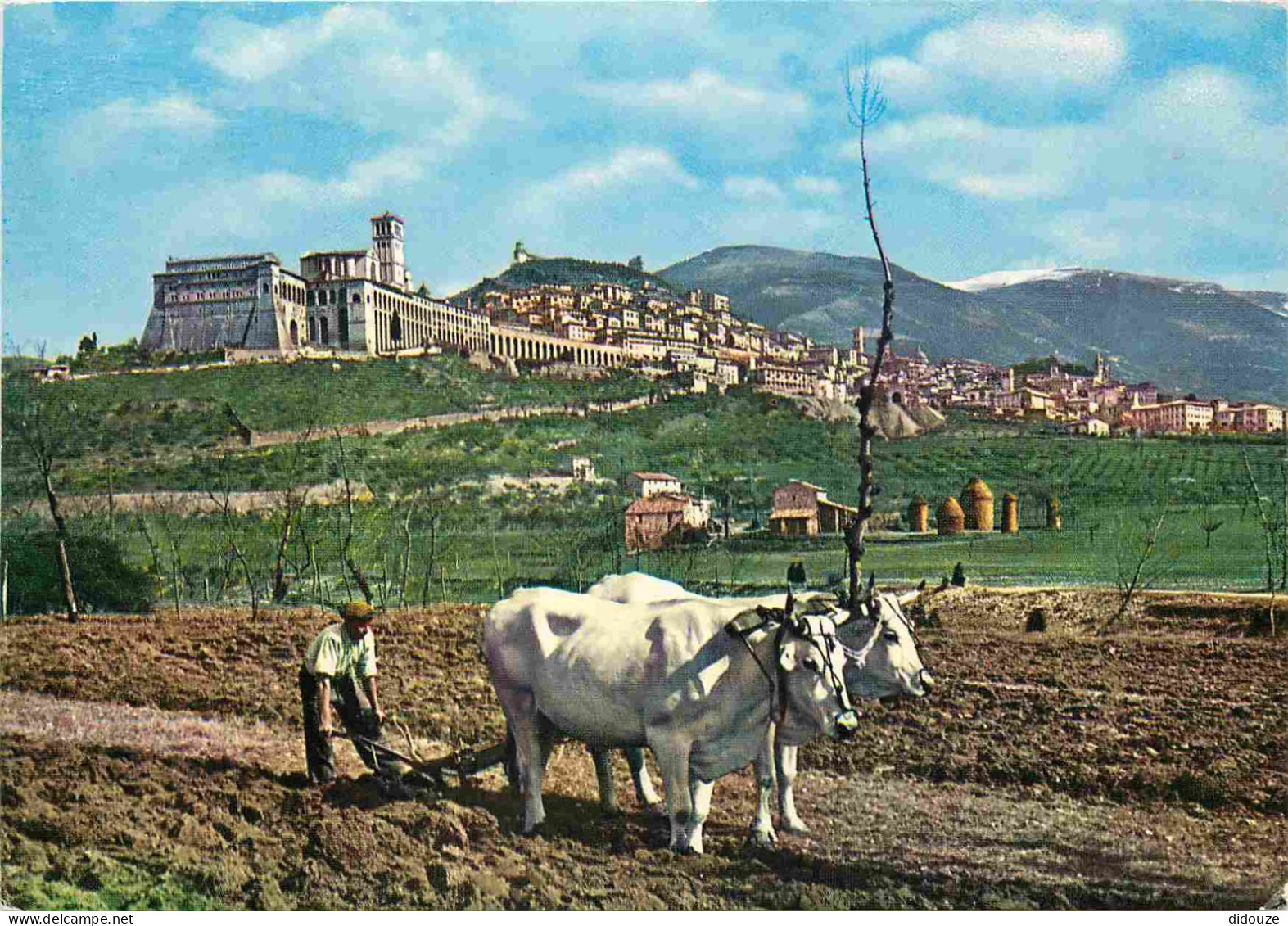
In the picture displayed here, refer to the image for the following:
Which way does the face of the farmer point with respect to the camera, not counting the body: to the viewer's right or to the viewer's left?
to the viewer's right

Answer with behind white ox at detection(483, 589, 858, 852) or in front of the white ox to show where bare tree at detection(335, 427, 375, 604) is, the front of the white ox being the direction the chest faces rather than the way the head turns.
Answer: behind

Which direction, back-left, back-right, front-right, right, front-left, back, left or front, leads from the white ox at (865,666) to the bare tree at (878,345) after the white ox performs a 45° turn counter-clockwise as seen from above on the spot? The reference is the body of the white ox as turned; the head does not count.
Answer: left

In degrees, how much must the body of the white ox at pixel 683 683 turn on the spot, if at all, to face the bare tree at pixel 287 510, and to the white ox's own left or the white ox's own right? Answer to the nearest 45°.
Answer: approximately 180°

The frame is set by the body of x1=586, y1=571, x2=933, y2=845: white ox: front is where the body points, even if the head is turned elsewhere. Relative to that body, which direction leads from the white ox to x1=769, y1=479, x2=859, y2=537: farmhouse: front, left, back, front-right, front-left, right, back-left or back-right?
back-left

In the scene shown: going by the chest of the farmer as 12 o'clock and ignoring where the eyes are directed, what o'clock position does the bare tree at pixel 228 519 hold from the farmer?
The bare tree is roughly at 7 o'clock from the farmer.

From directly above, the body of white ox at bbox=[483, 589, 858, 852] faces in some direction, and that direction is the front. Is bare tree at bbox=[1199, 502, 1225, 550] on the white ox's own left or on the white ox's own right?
on the white ox's own left

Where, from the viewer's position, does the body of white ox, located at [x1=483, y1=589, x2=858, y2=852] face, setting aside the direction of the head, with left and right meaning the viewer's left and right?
facing the viewer and to the right of the viewer

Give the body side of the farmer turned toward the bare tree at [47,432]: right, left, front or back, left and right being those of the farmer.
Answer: back

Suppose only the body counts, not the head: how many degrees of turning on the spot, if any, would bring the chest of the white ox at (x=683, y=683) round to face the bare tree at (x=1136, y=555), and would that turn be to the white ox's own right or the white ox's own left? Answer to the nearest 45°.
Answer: approximately 90° to the white ox's own left

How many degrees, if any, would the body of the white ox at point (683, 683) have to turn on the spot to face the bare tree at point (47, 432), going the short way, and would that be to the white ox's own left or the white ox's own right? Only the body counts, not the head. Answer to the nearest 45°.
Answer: approximately 180°

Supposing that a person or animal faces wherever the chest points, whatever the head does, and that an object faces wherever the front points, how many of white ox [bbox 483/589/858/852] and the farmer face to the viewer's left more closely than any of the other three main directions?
0
